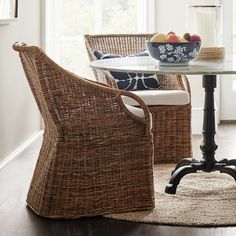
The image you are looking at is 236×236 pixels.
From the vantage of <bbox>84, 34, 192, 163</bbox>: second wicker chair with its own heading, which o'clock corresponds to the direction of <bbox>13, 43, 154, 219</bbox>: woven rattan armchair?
The woven rattan armchair is roughly at 2 o'clock from the second wicker chair.

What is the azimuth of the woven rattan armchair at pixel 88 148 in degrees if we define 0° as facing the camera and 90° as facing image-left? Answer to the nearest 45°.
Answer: approximately 270°

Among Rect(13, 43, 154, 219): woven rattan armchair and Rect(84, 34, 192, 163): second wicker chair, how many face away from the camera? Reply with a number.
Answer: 0

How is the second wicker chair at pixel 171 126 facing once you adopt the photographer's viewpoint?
facing the viewer and to the right of the viewer

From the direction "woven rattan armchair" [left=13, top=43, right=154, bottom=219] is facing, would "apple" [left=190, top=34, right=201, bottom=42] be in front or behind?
in front

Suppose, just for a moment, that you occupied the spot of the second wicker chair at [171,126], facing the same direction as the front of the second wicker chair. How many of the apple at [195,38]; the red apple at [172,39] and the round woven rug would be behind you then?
0

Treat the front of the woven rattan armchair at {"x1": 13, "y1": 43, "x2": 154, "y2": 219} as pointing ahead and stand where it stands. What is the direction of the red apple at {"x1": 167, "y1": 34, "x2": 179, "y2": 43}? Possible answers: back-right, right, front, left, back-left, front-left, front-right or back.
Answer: front-left

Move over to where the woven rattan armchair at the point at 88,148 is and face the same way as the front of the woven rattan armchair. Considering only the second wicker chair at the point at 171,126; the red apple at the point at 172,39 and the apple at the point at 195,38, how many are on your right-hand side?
0
